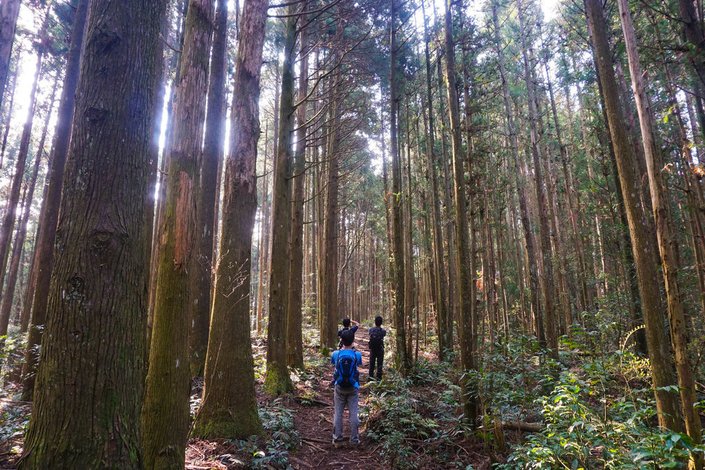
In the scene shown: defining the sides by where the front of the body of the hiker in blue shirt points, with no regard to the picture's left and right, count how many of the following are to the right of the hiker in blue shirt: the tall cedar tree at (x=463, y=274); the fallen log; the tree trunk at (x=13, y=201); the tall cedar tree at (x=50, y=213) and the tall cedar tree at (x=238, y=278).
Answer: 2

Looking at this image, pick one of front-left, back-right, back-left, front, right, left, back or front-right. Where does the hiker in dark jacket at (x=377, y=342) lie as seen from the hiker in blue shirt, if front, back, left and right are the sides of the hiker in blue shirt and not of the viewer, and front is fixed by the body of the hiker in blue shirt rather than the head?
front

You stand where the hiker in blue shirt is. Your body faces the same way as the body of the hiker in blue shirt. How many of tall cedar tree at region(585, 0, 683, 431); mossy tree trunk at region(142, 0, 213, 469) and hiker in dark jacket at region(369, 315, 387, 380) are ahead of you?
1

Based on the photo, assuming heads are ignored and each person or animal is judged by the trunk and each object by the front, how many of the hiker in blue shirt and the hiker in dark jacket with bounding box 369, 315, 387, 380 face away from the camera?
2

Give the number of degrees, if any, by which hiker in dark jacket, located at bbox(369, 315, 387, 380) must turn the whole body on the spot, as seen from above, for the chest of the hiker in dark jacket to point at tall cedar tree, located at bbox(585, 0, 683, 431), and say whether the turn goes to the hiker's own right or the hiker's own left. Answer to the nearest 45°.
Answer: approximately 135° to the hiker's own right

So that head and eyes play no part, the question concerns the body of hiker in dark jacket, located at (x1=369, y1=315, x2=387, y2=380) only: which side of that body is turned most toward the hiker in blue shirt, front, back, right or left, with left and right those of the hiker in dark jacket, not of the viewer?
back

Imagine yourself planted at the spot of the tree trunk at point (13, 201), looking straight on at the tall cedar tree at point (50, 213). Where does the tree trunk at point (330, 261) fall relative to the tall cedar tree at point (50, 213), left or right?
left

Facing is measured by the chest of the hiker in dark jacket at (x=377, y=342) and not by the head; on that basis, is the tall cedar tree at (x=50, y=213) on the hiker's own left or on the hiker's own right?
on the hiker's own left

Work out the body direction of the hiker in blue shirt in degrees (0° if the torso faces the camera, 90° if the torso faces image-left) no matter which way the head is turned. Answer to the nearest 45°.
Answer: approximately 180°

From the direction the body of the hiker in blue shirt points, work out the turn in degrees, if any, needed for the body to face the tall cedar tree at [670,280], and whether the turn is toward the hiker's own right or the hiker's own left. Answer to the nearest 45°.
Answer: approximately 135° to the hiker's own right

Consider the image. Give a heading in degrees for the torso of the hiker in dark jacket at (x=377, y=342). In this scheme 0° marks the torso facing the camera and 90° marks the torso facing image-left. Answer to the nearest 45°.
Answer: approximately 180°

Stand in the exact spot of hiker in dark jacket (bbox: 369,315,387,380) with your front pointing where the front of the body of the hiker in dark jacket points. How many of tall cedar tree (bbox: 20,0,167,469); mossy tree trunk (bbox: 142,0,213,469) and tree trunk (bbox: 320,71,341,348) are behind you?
2

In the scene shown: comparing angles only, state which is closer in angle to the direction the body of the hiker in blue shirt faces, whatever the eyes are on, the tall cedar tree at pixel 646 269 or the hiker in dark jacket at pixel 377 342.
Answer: the hiker in dark jacket

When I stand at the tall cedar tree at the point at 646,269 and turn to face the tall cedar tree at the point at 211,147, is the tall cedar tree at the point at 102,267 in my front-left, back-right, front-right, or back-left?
front-left

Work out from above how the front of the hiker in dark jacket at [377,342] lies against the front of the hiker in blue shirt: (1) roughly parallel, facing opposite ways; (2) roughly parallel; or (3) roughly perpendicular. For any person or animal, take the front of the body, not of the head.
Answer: roughly parallel
